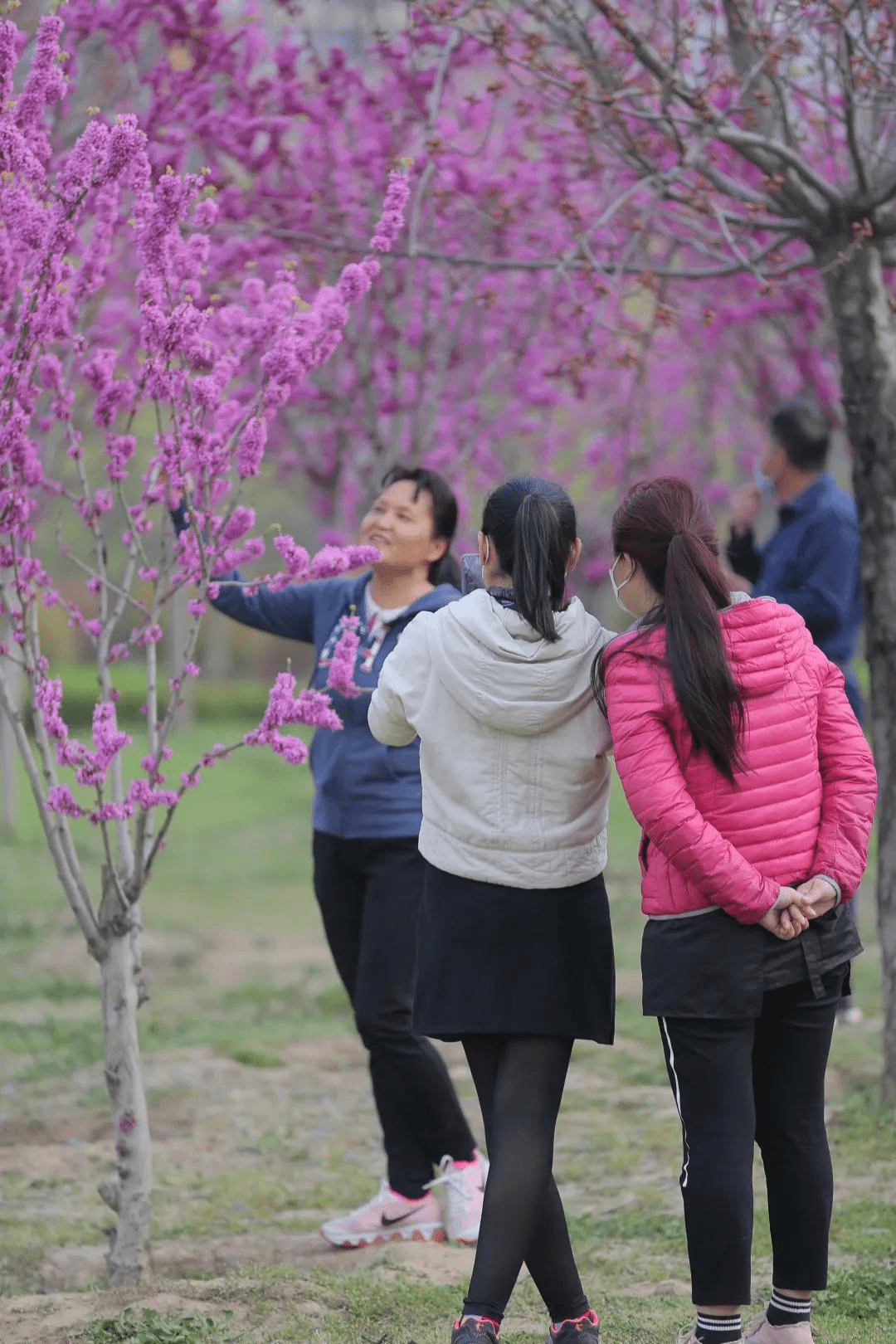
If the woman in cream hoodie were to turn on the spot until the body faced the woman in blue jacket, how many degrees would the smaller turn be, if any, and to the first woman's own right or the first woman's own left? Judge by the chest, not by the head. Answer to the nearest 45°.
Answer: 0° — they already face them

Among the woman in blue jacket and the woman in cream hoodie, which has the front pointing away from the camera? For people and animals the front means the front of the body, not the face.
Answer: the woman in cream hoodie

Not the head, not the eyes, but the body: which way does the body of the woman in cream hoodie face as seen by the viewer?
away from the camera

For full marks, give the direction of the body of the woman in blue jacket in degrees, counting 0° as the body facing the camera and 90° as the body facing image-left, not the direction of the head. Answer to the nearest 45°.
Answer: approximately 45°

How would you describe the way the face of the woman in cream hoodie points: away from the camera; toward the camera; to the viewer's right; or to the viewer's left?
away from the camera

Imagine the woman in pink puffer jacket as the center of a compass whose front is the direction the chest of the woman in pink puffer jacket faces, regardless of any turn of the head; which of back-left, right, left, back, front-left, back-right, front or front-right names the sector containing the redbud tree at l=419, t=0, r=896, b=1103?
front-right

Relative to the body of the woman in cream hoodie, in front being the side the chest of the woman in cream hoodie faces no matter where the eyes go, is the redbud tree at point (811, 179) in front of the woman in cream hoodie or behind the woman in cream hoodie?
in front

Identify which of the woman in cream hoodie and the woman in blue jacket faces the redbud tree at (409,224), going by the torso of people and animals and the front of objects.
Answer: the woman in cream hoodie

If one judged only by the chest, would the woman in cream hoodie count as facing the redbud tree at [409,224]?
yes

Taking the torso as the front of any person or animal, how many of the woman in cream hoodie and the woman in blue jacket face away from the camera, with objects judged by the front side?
1

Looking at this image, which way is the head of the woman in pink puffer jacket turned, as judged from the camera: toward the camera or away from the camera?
away from the camera

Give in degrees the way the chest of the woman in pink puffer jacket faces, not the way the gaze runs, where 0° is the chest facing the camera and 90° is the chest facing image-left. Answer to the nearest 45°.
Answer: approximately 135°

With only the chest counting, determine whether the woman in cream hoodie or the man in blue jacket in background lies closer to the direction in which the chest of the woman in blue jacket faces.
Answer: the woman in cream hoodie
